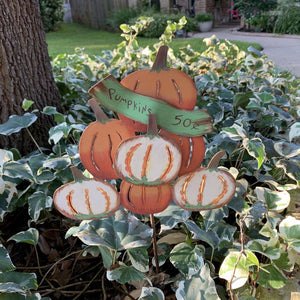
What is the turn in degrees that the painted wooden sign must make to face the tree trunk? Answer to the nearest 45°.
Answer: approximately 135° to its right

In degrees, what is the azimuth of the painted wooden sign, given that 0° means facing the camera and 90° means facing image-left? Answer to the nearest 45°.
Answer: approximately 0°
